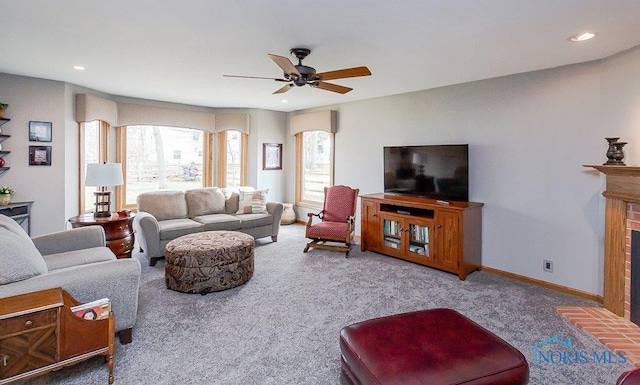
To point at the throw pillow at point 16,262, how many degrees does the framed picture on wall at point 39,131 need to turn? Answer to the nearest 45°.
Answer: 0° — it already faces it

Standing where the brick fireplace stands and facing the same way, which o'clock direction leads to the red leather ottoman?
The red leather ottoman is roughly at 11 o'clock from the brick fireplace.

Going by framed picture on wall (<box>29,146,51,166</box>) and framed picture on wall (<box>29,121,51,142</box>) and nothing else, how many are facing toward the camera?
2

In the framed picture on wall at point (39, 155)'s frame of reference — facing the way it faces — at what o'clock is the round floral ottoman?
The round floral ottoman is roughly at 11 o'clock from the framed picture on wall.

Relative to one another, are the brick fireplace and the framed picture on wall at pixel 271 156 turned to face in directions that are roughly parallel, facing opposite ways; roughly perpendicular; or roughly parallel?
roughly perpendicular

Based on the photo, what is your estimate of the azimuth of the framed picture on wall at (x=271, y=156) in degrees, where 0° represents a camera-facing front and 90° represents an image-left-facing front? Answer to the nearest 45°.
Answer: approximately 0°

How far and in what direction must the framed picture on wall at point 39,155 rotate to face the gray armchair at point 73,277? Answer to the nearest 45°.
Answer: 0° — it already faces it
